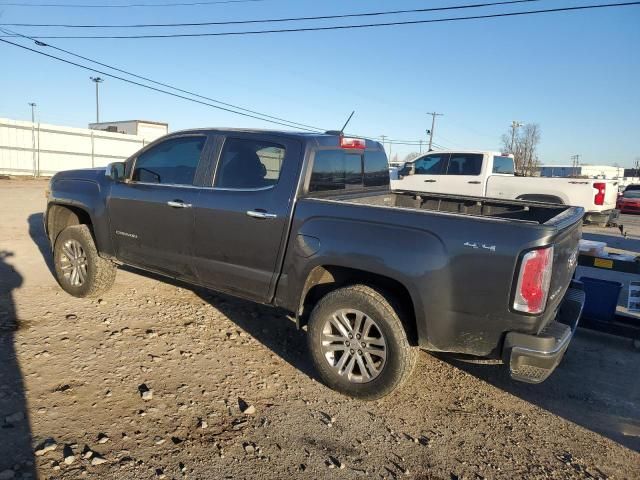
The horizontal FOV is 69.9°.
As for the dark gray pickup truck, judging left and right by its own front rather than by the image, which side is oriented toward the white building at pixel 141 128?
front

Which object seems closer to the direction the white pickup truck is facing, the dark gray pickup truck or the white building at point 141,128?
the white building

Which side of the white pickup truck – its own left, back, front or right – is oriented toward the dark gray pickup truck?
left

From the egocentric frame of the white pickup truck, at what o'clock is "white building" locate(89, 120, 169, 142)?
The white building is roughly at 1 o'clock from the white pickup truck.

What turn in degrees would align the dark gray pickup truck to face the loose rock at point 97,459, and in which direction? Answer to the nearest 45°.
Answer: approximately 90° to its left

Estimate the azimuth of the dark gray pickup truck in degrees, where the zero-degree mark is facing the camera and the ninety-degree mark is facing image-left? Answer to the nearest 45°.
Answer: approximately 135°

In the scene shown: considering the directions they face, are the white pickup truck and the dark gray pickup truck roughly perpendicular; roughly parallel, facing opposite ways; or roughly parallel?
roughly parallel

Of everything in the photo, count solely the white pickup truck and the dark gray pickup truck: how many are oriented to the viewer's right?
0

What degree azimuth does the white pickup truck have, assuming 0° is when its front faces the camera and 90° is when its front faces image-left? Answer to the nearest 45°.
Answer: approximately 90°

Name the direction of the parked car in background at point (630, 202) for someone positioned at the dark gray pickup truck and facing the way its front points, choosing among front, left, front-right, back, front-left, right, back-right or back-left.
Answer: right
